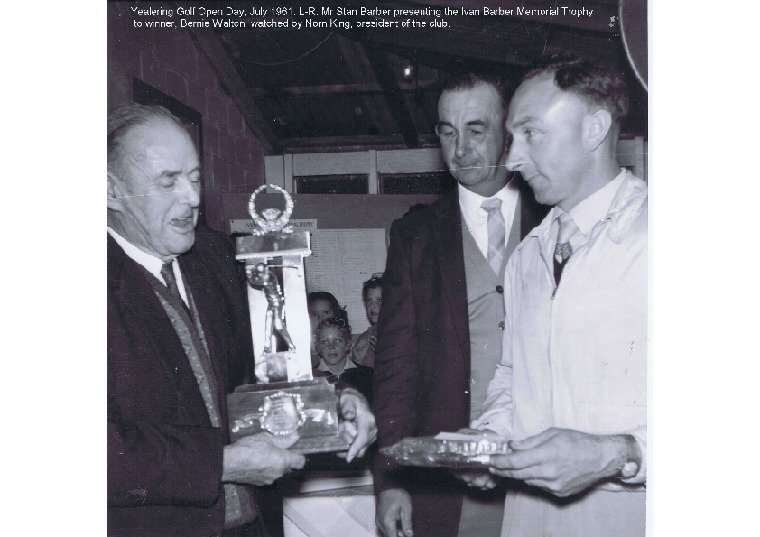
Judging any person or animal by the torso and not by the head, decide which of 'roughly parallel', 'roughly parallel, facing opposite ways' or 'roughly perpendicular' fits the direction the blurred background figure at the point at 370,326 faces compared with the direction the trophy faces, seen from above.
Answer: roughly parallel

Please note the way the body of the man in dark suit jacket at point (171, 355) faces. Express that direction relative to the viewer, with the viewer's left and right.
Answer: facing the viewer and to the right of the viewer

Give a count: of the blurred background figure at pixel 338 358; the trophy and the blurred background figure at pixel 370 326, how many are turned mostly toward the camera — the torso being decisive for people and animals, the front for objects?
3

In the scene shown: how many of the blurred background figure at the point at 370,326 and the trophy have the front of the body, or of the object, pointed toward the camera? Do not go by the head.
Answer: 2

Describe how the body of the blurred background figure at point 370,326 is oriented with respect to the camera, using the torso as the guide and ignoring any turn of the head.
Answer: toward the camera

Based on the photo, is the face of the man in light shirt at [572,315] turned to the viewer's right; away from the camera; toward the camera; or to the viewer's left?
to the viewer's left

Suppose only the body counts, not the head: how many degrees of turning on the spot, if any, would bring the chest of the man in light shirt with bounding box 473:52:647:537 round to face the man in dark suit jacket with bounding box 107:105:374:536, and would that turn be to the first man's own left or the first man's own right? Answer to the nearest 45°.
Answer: approximately 45° to the first man's own right

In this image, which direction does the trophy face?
toward the camera

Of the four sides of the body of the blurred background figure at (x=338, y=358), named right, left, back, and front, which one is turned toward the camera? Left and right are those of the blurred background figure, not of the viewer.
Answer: front

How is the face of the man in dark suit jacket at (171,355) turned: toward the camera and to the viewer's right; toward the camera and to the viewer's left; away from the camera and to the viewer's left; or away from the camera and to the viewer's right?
toward the camera and to the viewer's right
